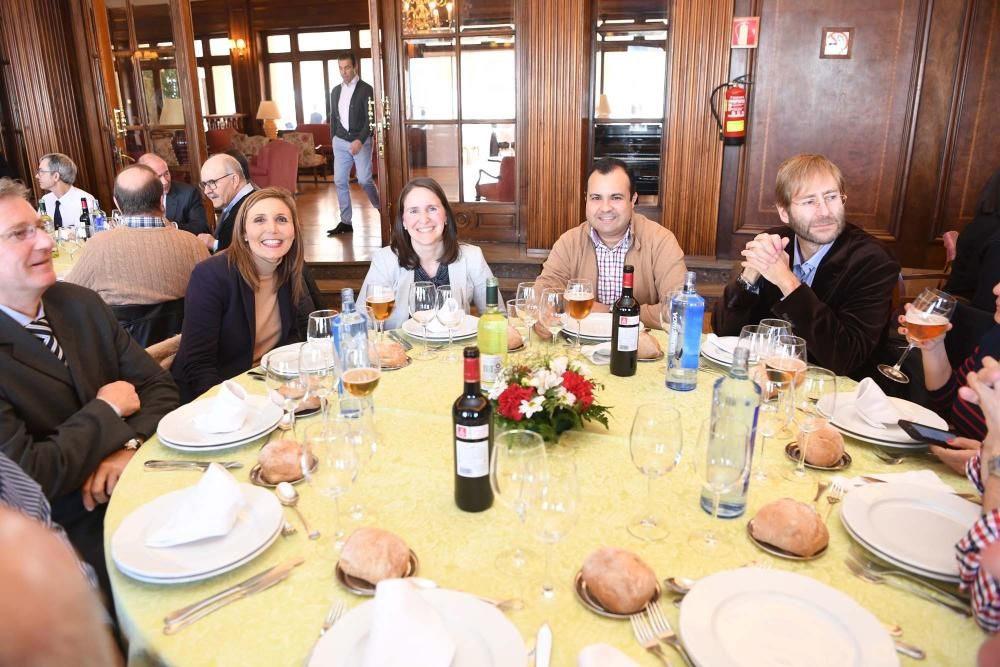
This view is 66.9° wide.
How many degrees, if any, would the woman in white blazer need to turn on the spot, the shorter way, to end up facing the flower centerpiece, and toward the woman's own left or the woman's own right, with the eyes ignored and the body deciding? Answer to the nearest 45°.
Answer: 0° — they already face it

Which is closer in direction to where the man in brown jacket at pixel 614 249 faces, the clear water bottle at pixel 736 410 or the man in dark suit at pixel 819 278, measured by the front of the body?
the clear water bottle

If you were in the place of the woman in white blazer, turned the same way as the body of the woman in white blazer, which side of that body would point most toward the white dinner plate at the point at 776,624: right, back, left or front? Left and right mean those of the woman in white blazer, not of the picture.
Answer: front

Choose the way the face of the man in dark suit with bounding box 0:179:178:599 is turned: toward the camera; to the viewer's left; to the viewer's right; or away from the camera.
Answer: to the viewer's right

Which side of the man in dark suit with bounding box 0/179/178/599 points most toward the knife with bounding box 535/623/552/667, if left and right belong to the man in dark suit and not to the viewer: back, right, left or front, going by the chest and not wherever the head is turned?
front

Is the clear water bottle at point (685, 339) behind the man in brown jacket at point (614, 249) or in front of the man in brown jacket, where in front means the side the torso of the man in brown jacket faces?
in front

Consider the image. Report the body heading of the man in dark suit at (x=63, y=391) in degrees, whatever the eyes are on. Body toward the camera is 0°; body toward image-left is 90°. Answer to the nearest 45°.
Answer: approximately 315°

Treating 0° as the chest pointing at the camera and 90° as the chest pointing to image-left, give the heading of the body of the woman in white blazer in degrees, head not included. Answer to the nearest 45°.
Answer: approximately 0°

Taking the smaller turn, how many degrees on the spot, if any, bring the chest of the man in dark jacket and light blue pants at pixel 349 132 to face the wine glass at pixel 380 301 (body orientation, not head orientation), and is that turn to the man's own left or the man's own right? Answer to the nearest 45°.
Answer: approximately 45° to the man's own left

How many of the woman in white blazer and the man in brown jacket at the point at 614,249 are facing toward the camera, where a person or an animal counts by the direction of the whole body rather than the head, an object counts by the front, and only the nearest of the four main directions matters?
2
